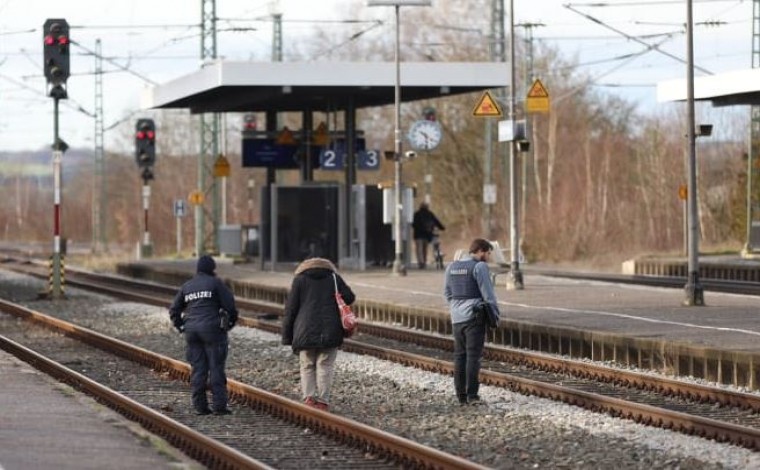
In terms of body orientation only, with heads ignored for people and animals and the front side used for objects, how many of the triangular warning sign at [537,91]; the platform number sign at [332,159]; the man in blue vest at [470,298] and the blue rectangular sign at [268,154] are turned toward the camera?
3

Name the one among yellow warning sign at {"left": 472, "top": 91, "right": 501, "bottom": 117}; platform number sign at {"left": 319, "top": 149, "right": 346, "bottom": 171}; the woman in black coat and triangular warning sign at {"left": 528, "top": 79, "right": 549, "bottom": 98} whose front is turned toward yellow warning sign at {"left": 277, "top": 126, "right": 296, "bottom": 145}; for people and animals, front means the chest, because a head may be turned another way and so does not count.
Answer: the woman in black coat

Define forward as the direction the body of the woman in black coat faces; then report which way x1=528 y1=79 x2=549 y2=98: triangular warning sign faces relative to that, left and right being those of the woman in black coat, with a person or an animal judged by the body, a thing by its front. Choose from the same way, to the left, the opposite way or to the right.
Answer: the opposite way

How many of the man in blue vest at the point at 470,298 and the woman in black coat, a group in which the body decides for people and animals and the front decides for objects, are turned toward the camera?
0

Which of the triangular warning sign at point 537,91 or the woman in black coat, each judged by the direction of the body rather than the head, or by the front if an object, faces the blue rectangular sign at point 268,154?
the woman in black coat

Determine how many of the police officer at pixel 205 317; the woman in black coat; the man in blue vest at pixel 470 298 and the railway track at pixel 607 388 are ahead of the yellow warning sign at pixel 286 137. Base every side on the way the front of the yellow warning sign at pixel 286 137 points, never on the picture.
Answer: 4

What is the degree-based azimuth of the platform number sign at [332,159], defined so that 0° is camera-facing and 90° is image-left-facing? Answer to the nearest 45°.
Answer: approximately 0°

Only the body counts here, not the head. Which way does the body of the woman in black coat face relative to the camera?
away from the camera

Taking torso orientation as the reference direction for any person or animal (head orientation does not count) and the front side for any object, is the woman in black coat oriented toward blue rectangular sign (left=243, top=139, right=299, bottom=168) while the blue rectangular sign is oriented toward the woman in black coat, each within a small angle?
yes

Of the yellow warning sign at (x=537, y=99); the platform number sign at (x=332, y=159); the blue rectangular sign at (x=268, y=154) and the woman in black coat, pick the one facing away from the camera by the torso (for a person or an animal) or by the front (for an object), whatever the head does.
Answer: the woman in black coat

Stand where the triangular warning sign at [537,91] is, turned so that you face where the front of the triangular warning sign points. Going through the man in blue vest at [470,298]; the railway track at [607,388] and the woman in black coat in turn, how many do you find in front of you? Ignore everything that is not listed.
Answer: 3

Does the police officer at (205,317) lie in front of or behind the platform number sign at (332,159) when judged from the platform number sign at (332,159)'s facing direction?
in front

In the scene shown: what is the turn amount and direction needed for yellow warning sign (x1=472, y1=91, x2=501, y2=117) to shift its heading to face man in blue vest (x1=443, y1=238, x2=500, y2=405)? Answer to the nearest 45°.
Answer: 0° — it already faces them

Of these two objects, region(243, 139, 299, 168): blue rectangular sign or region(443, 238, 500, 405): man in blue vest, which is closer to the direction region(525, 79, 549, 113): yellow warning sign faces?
the man in blue vest
